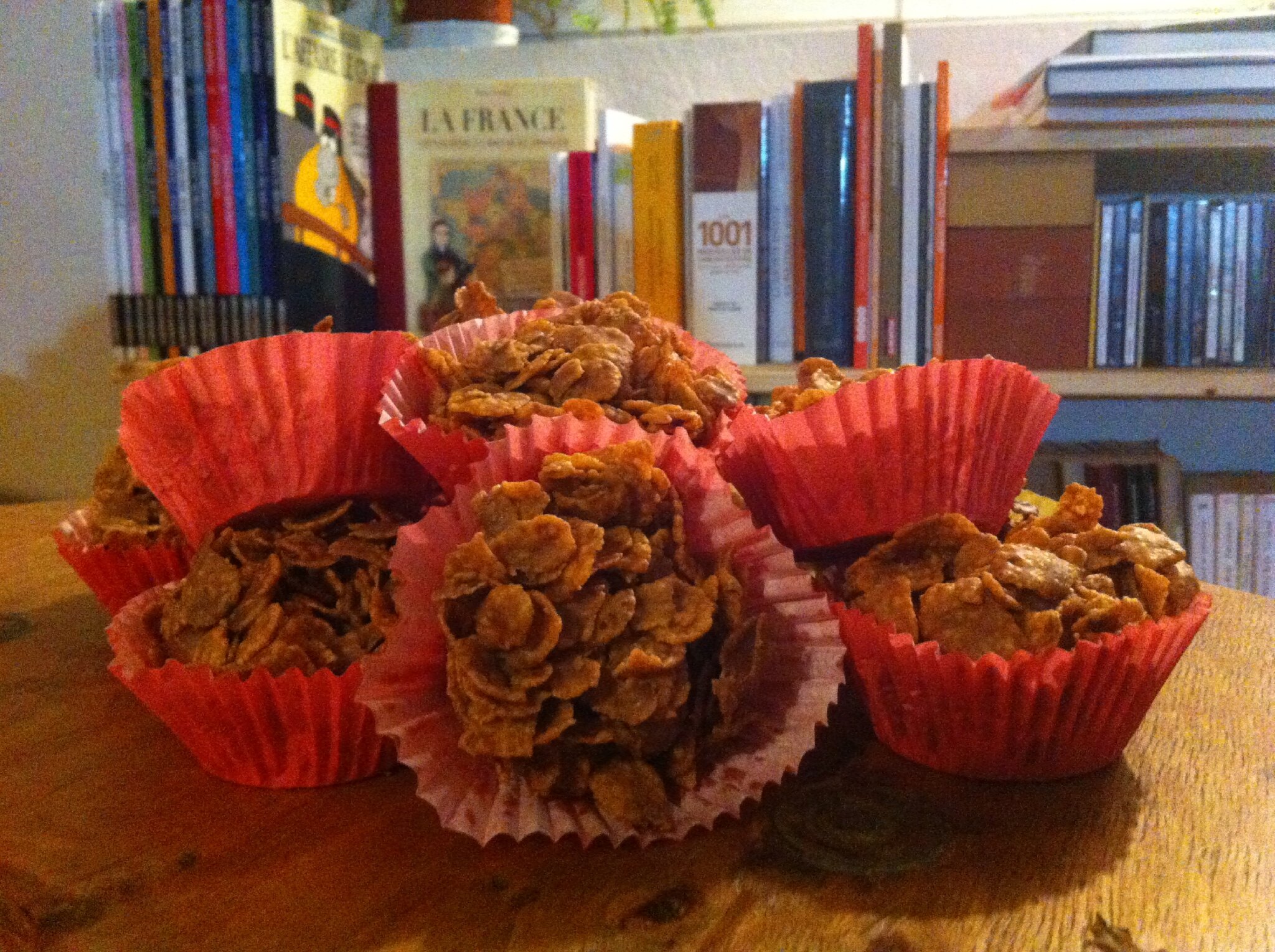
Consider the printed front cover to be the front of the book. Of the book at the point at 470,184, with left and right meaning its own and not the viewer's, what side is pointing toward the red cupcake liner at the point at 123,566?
front

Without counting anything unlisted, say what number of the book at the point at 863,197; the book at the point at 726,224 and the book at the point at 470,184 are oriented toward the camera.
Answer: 1

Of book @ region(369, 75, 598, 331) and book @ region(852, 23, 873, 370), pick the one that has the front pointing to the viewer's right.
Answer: book @ region(852, 23, 873, 370)

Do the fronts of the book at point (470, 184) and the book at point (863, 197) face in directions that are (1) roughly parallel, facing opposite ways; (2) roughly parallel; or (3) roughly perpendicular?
roughly perpendicular

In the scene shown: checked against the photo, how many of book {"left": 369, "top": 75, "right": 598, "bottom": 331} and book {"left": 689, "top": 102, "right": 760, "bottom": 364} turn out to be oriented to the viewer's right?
1
